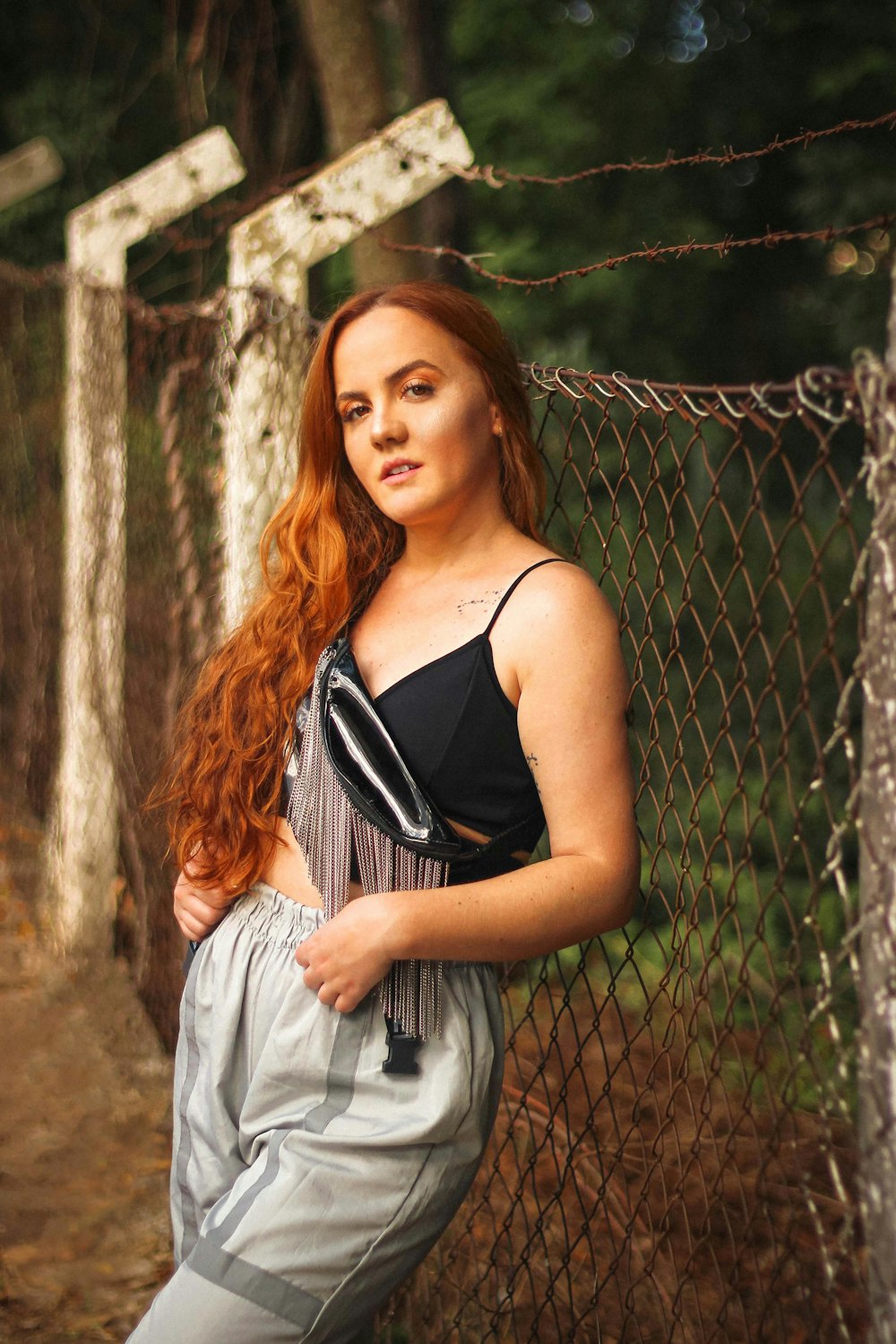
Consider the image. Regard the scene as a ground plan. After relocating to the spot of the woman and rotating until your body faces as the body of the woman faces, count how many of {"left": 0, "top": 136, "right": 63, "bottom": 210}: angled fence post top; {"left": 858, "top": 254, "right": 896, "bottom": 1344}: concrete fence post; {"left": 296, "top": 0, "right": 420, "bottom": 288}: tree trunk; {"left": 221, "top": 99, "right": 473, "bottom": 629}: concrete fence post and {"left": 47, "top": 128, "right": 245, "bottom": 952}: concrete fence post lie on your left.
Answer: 1

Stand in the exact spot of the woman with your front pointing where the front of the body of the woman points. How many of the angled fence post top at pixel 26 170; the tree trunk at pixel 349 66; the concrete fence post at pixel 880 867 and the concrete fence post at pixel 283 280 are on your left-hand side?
1

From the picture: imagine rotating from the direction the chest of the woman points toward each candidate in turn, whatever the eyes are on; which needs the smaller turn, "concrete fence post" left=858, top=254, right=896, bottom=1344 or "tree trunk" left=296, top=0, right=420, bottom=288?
the concrete fence post

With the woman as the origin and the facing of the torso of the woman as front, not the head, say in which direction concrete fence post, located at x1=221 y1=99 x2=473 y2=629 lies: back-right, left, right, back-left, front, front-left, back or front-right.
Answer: back-right

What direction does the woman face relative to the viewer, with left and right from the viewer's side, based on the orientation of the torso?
facing the viewer and to the left of the viewer

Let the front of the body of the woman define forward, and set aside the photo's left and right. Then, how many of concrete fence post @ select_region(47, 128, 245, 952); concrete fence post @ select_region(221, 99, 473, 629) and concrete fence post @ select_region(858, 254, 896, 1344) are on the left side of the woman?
1

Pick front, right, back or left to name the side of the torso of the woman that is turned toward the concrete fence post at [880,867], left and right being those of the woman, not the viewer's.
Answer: left

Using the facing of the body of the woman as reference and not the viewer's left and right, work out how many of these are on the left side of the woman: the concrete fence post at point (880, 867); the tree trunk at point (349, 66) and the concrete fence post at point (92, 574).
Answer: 1

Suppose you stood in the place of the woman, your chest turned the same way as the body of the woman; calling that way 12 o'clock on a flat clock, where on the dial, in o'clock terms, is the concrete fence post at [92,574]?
The concrete fence post is roughly at 4 o'clock from the woman.

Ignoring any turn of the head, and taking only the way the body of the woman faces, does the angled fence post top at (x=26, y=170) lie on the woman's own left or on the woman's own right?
on the woman's own right
